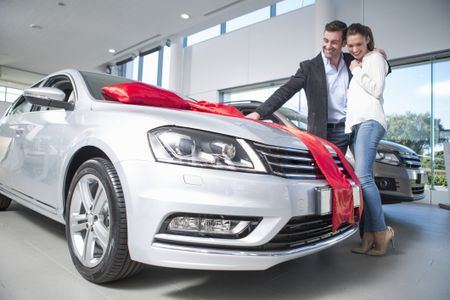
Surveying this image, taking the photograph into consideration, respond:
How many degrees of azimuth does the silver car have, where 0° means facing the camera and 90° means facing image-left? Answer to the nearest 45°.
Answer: approximately 315°

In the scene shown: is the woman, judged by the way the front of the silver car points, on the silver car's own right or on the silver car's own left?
on the silver car's own left

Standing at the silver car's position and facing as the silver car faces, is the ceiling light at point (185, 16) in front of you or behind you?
behind

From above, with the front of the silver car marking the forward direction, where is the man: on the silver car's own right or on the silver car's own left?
on the silver car's own left

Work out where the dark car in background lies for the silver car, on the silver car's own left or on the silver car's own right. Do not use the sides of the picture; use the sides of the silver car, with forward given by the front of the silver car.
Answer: on the silver car's own left

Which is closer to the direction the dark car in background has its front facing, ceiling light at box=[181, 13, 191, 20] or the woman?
the woman

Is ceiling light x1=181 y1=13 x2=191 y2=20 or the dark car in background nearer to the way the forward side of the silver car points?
the dark car in background
